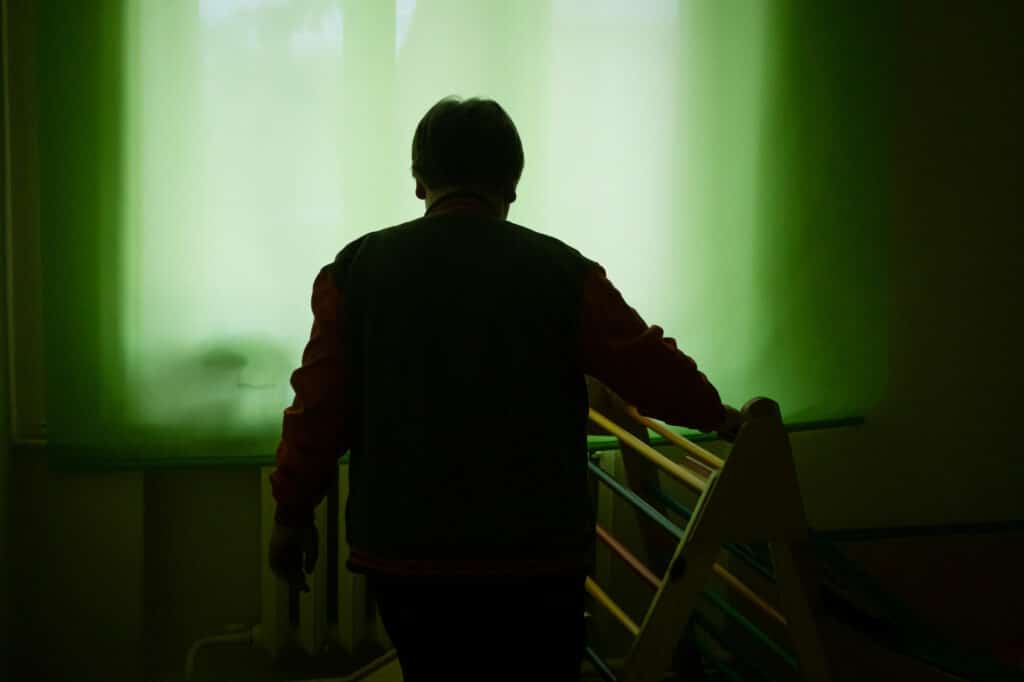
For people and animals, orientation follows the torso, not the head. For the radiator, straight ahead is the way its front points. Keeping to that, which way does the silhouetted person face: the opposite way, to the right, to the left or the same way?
the opposite way

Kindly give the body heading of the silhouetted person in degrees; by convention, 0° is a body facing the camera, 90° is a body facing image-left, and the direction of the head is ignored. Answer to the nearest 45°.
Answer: approximately 180°

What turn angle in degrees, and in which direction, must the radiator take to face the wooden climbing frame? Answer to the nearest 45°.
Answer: approximately 45° to its left

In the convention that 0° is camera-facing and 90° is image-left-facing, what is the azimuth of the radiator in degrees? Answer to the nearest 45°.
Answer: approximately 0°

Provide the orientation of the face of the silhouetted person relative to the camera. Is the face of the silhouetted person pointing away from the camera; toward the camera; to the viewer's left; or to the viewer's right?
away from the camera

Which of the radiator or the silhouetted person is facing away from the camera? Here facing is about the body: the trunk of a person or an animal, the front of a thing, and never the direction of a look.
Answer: the silhouetted person

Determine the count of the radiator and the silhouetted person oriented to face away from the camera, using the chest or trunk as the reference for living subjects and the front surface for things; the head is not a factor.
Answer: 1

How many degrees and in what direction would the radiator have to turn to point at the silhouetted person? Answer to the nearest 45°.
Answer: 0° — it already faces them
